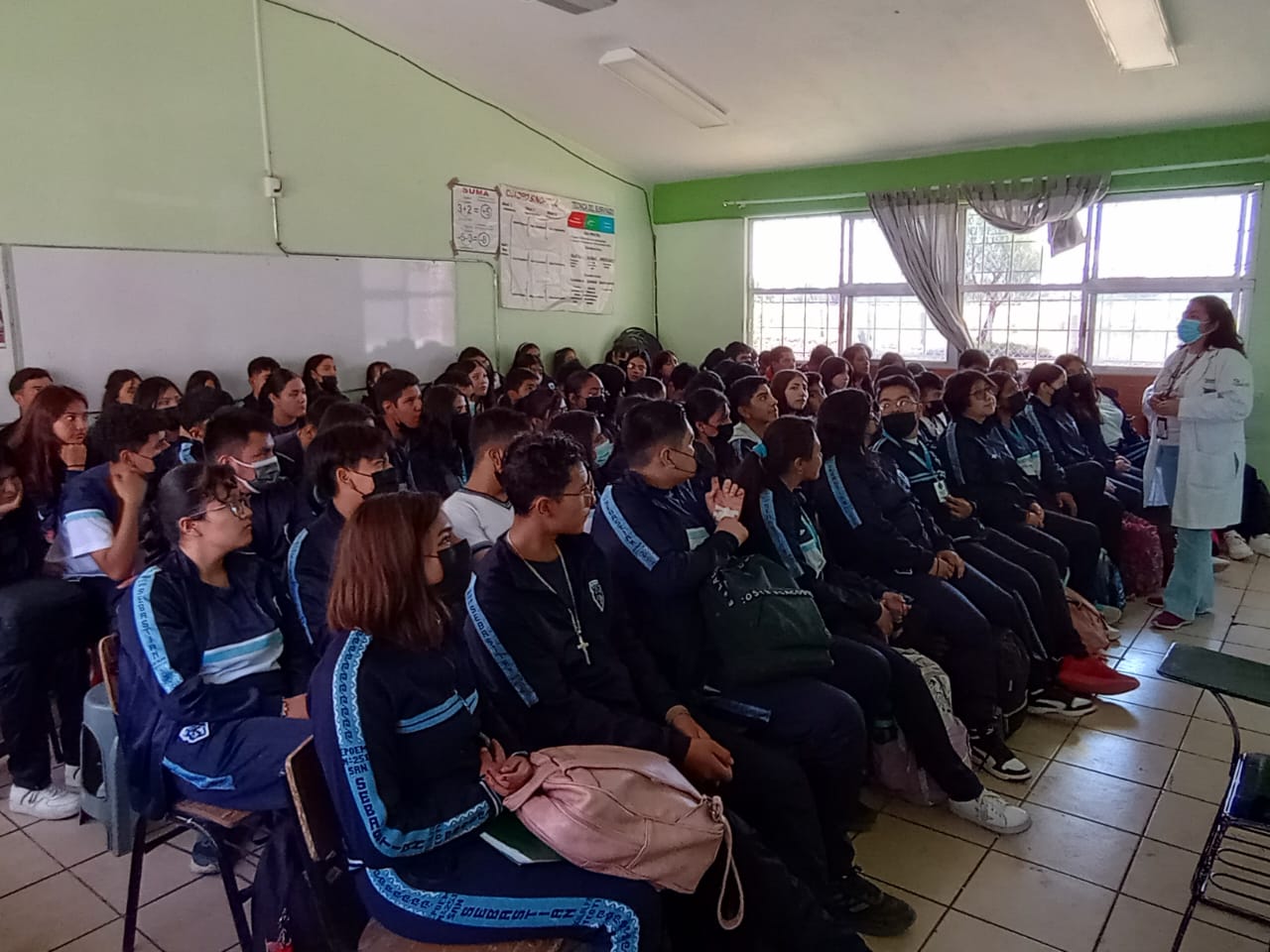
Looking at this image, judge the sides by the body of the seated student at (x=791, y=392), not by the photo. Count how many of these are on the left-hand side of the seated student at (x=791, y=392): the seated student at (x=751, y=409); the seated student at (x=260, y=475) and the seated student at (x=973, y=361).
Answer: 1

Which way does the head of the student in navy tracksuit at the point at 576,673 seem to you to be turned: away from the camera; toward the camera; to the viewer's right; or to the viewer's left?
to the viewer's right

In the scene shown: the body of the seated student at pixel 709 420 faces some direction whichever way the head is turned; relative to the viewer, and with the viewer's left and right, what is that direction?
facing to the right of the viewer

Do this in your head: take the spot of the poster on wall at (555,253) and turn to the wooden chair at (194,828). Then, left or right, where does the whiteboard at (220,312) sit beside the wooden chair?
right

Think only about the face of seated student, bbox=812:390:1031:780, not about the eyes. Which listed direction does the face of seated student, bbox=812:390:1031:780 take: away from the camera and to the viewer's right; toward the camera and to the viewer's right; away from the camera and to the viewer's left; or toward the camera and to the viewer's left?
away from the camera and to the viewer's right

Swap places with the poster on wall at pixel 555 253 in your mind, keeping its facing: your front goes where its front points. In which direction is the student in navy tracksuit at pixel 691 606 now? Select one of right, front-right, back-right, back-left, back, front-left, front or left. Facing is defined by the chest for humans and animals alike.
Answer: front-right

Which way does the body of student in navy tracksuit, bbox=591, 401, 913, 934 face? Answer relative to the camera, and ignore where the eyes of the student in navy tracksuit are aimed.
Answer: to the viewer's right

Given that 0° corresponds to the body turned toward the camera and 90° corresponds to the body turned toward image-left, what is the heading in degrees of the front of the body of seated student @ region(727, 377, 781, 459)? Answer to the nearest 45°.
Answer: approximately 270°

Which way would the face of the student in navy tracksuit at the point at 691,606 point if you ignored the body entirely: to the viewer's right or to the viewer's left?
to the viewer's right

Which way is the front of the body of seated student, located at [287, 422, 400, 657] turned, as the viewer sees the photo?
to the viewer's right
